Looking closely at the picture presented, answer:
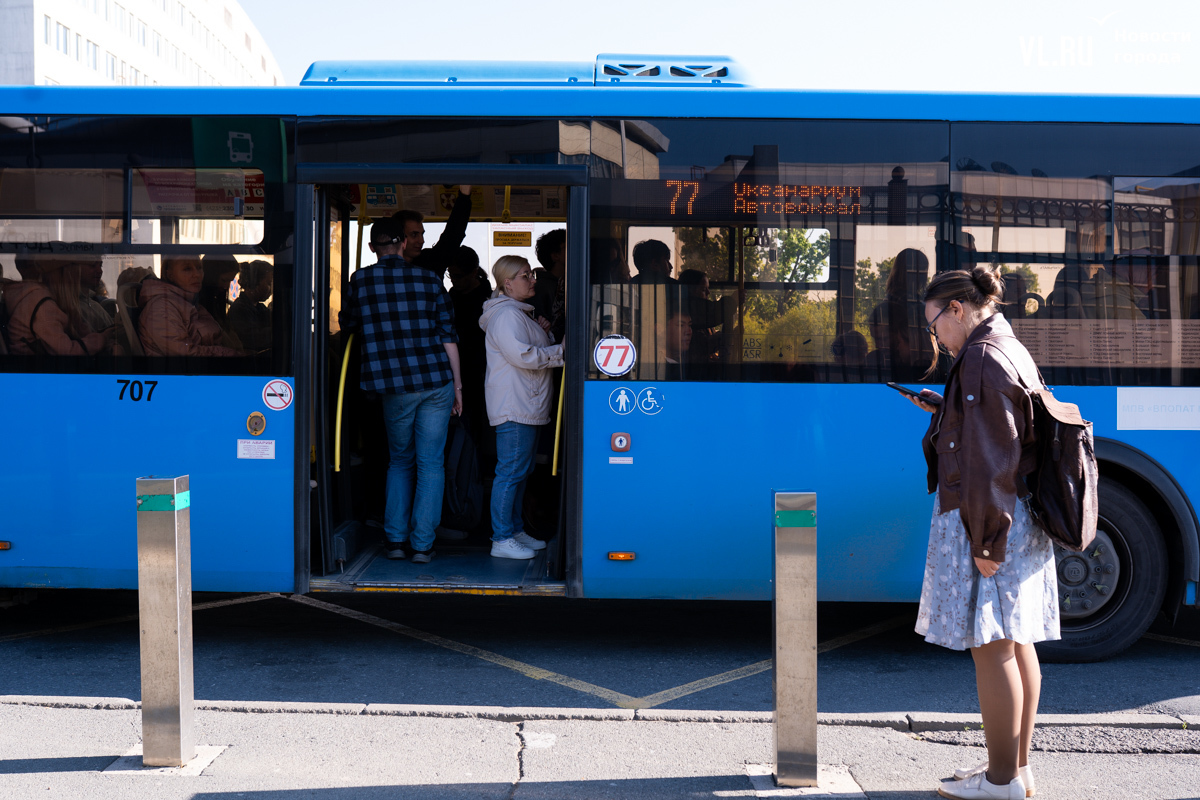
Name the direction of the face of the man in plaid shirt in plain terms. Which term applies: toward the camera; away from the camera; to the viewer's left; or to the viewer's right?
away from the camera

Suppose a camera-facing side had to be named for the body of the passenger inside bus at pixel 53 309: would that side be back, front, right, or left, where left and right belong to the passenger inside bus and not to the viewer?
right

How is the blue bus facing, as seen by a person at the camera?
facing to the right of the viewer

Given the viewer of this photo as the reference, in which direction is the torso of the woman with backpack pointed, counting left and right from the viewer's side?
facing to the left of the viewer

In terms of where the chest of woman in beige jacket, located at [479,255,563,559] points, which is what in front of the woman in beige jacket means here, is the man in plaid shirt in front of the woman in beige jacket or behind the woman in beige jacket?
behind

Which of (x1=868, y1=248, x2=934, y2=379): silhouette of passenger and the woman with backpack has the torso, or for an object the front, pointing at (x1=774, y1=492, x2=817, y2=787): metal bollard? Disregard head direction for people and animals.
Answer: the woman with backpack

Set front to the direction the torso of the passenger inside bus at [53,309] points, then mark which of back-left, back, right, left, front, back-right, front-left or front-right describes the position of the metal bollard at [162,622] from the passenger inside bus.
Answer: right
